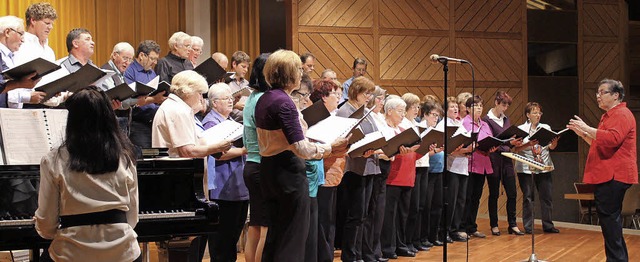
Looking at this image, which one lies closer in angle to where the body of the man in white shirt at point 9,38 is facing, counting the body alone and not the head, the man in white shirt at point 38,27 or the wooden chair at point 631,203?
the wooden chair

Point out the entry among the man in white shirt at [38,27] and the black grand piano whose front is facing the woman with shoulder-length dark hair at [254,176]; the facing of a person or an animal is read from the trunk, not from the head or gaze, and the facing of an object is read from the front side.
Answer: the man in white shirt

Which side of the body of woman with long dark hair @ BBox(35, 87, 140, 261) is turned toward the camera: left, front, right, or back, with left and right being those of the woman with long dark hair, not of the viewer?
back

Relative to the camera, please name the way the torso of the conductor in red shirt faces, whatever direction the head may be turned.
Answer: to the viewer's left

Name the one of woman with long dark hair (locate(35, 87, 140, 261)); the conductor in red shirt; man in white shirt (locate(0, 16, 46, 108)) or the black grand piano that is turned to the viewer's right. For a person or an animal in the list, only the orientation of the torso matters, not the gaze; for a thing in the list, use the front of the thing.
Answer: the man in white shirt

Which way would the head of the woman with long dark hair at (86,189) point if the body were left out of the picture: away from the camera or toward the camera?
away from the camera
